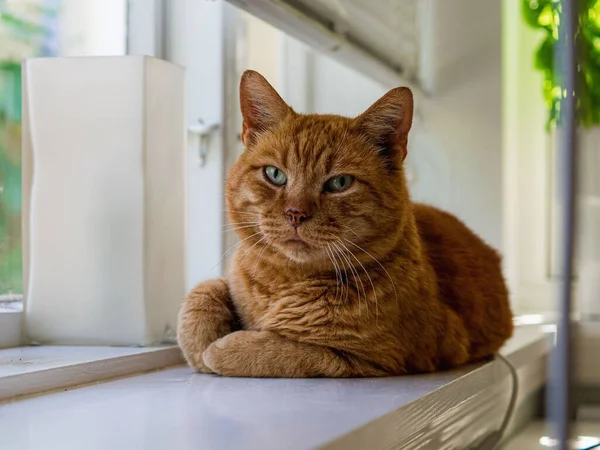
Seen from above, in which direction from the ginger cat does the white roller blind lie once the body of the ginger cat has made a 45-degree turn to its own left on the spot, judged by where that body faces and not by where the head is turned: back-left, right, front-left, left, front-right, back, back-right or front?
back

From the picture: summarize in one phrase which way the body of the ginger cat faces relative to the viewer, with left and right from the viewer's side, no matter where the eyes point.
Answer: facing the viewer and to the left of the viewer

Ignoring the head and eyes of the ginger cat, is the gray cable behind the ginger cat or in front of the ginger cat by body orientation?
behind

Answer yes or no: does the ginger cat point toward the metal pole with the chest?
no
